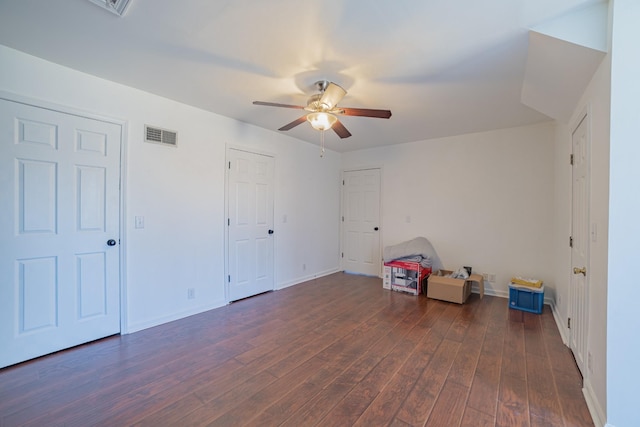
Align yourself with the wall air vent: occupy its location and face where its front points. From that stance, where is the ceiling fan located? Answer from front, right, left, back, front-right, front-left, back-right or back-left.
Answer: front

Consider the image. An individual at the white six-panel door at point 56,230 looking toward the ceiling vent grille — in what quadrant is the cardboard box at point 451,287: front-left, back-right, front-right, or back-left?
front-left

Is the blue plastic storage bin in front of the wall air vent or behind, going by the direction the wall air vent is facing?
in front

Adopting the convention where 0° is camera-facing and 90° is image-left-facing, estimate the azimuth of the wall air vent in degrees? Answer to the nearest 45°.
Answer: approximately 315°

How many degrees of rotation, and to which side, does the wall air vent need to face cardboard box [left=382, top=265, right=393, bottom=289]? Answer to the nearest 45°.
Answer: approximately 45° to its left

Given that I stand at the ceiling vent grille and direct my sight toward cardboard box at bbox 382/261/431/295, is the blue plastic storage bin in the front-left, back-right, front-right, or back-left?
front-right

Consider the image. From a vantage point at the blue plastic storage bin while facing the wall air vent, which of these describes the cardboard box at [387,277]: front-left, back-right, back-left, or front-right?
front-right

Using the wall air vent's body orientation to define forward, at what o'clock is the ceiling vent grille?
The ceiling vent grille is roughly at 2 o'clock from the wall air vent.

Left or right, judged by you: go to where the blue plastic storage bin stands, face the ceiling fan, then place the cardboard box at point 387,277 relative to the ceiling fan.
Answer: right

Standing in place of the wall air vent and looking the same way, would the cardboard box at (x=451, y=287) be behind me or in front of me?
in front
